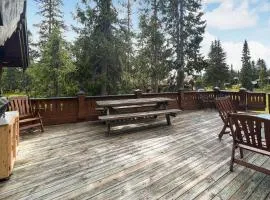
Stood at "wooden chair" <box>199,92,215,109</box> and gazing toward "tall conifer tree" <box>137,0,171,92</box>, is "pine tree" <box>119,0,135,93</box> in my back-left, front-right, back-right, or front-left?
front-left

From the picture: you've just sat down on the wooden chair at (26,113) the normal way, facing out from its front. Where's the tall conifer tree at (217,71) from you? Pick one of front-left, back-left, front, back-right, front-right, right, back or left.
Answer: left

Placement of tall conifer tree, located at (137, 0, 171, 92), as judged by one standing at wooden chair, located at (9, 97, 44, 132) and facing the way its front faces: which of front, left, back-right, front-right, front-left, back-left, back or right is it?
left

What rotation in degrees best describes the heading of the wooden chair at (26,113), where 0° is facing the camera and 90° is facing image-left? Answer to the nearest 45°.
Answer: approximately 315°
